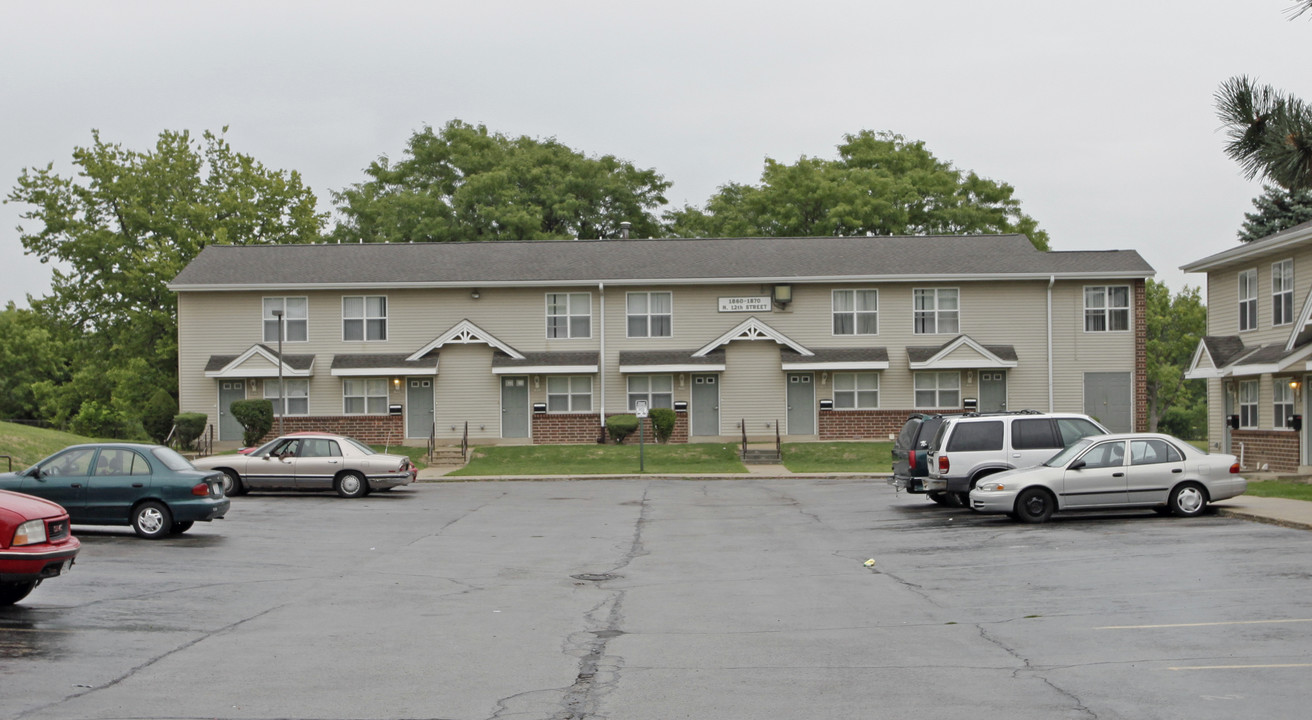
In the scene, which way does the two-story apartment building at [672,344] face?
toward the camera

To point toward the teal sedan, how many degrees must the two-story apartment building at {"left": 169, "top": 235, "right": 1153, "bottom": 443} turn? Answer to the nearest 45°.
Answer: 0° — it already faces it

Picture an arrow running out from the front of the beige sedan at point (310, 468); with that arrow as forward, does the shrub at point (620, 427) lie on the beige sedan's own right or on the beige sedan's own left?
on the beige sedan's own right

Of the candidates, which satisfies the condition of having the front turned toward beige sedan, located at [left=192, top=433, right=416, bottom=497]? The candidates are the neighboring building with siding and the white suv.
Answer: the neighboring building with siding

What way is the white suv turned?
to the viewer's right

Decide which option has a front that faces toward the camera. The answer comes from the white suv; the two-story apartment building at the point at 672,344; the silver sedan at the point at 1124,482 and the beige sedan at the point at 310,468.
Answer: the two-story apartment building

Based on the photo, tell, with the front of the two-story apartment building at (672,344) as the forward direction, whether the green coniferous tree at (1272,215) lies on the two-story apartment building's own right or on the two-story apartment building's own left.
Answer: on the two-story apartment building's own left

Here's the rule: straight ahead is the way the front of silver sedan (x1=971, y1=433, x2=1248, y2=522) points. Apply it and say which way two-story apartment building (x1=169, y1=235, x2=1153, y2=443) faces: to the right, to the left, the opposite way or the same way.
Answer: to the left

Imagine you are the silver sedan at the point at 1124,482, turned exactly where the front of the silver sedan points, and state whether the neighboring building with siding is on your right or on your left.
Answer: on your right

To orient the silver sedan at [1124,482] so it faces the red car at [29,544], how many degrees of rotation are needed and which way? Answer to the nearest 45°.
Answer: approximately 45° to its left

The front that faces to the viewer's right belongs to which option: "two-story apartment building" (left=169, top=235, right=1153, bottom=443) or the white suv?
the white suv
